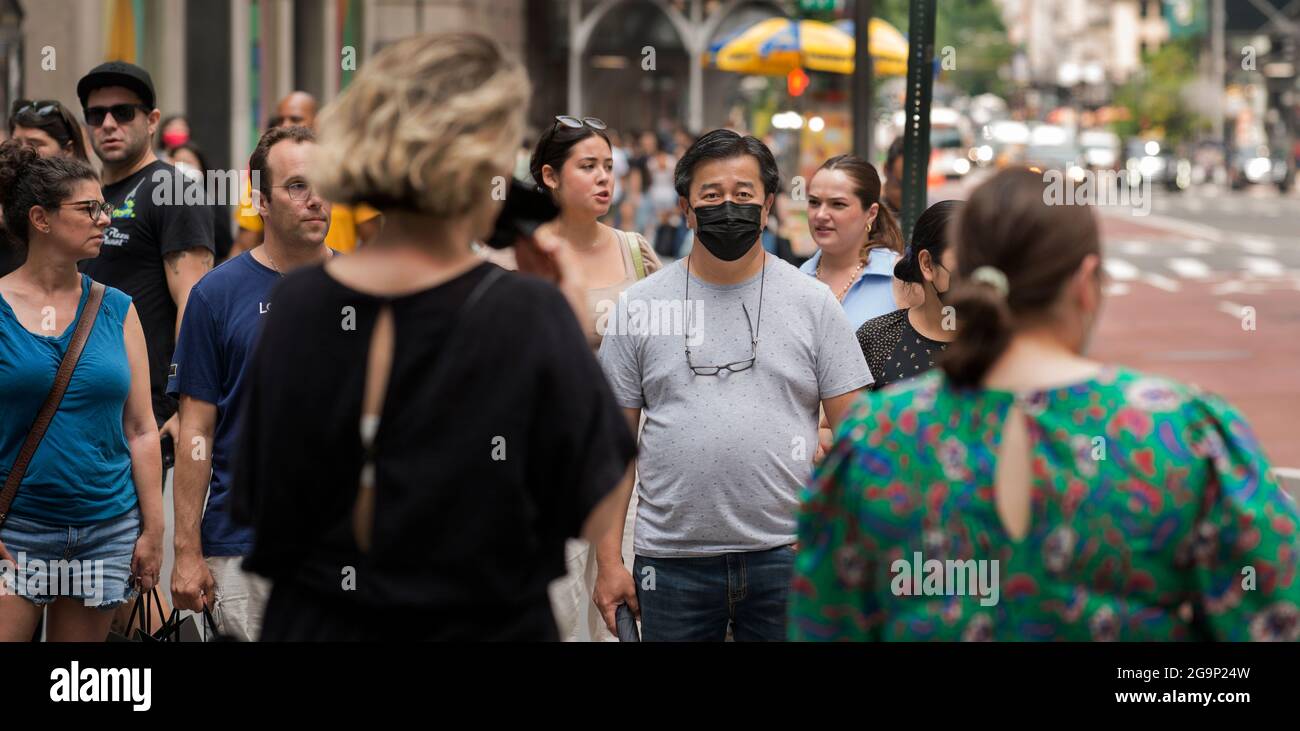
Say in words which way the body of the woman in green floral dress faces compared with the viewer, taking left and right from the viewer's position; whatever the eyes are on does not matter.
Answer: facing away from the viewer

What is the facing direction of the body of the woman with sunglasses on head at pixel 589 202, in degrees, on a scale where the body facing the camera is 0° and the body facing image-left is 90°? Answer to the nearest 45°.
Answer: approximately 315°

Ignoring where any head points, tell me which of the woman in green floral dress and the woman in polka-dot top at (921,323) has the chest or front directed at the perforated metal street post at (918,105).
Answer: the woman in green floral dress

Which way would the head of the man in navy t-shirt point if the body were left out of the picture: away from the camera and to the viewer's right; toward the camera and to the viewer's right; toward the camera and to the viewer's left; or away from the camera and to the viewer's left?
toward the camera and to the viewer's right

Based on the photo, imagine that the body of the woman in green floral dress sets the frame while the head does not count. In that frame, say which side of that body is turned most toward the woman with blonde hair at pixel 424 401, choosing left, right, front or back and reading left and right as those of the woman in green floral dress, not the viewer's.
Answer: left

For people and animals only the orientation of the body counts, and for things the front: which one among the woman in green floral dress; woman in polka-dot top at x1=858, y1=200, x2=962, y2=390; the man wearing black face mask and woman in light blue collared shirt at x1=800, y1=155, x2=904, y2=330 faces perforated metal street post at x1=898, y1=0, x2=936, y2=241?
the woman in green floral dress

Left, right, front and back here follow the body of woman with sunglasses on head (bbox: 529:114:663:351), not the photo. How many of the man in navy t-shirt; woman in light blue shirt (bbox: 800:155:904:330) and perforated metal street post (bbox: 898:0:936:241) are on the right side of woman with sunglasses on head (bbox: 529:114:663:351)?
1

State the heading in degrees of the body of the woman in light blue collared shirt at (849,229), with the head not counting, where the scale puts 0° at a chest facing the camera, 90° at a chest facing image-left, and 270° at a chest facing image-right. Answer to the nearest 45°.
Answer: approximately 45°
